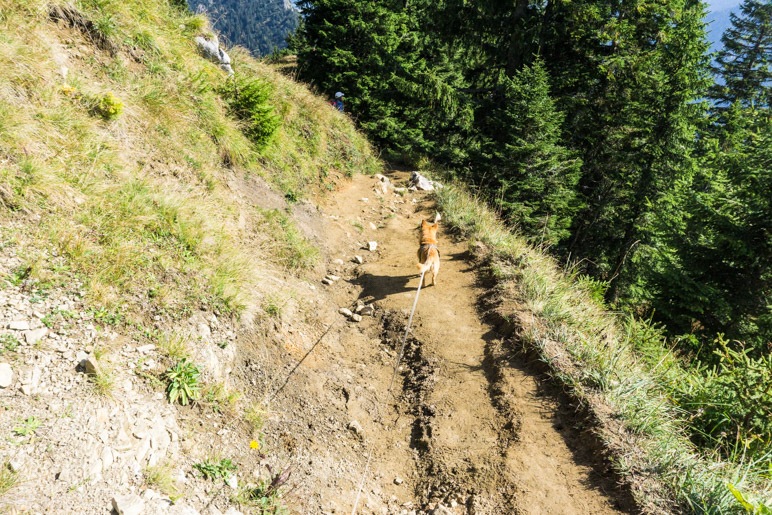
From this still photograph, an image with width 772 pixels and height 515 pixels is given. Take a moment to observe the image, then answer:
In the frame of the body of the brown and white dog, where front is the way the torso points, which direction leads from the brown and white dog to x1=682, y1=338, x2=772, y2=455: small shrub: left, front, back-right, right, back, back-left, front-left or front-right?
back-right

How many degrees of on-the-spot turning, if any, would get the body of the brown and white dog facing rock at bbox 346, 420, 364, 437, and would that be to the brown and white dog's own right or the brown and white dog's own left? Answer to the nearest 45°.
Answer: approximately 180°

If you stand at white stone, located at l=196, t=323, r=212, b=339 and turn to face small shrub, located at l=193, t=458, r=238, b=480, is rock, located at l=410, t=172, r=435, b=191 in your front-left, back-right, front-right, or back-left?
back-left

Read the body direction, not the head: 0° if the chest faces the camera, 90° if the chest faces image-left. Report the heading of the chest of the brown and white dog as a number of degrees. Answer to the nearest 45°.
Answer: approximately 180°

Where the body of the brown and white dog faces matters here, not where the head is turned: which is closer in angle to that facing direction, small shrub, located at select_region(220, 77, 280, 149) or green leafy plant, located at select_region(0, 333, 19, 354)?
the small shrub

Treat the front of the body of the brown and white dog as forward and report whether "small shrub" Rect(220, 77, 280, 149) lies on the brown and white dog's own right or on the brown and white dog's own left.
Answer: on the brown and white dog's own left

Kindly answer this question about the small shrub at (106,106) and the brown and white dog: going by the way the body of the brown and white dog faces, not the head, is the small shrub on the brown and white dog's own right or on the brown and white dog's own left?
on the brown and white dog's own left

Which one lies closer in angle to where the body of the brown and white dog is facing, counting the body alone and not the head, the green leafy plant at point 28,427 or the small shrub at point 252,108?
the small shrub

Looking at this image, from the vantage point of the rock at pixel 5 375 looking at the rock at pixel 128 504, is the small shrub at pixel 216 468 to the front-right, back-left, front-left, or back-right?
front-left

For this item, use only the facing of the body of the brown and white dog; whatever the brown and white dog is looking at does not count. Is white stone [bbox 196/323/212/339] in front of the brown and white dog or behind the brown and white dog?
behind

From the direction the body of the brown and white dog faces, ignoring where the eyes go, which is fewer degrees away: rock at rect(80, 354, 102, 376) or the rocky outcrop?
the rocky outcrop

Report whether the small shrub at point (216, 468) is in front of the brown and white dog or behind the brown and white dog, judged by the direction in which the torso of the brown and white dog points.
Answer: behind

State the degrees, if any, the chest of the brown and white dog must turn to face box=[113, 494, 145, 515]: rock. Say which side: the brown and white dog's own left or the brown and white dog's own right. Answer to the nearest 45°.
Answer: approximately 180°

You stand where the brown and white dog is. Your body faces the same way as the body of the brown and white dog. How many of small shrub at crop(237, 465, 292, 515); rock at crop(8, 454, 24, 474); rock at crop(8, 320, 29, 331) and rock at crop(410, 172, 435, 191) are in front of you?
1

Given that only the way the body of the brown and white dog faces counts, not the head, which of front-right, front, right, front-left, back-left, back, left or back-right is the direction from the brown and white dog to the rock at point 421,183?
front
